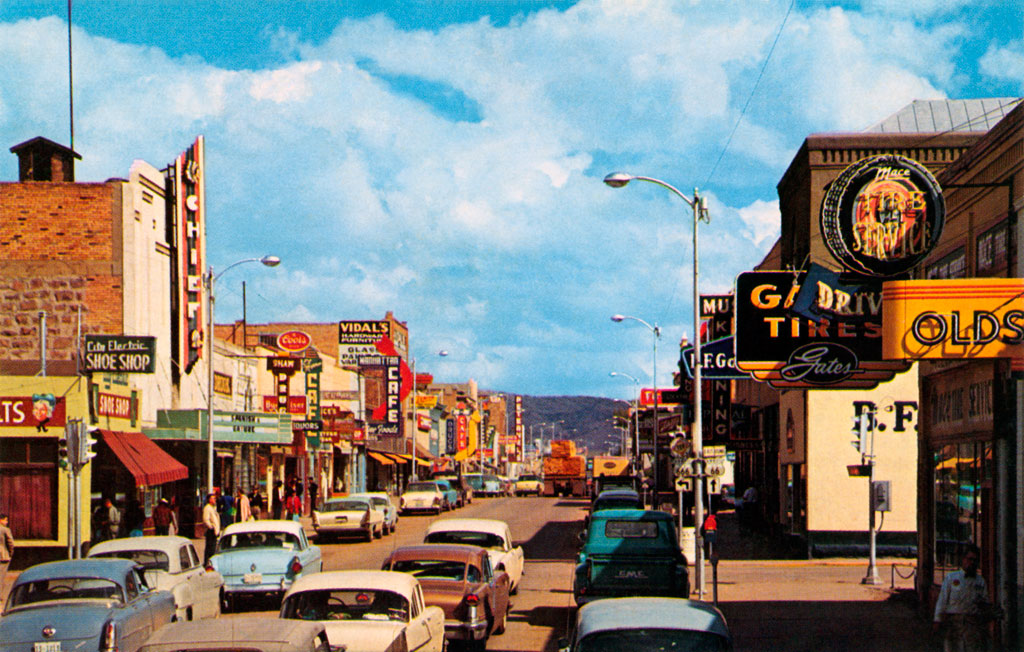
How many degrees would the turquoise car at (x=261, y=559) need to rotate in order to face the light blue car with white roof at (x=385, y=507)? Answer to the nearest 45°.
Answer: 0° — it already faces it

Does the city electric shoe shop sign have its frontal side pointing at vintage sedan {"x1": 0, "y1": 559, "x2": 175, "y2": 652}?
yes

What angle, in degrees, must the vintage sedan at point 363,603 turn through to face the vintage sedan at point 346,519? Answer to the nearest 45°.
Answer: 0° — it already faces it

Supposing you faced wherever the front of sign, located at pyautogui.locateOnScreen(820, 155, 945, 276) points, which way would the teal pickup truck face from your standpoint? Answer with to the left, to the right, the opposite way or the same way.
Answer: the opposite way

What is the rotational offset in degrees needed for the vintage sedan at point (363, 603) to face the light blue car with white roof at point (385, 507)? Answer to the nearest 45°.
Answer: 0° — it already faces it

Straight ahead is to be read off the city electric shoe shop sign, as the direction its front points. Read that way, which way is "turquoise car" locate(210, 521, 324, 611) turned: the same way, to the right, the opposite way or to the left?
the opposite way

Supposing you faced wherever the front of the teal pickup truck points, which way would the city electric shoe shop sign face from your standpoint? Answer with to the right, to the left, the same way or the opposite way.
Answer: the opposite way

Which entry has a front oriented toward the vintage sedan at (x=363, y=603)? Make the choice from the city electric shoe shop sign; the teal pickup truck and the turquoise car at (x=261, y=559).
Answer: the city electric shoe shop sign

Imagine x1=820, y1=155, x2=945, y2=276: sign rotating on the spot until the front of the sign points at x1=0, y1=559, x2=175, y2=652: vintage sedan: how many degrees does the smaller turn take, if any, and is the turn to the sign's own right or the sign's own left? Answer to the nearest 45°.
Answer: approximately 45° to the sign's own right

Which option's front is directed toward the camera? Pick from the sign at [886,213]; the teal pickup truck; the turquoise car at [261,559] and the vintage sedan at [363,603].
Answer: the sign

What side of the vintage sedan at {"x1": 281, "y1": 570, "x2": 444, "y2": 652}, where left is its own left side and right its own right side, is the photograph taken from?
back
